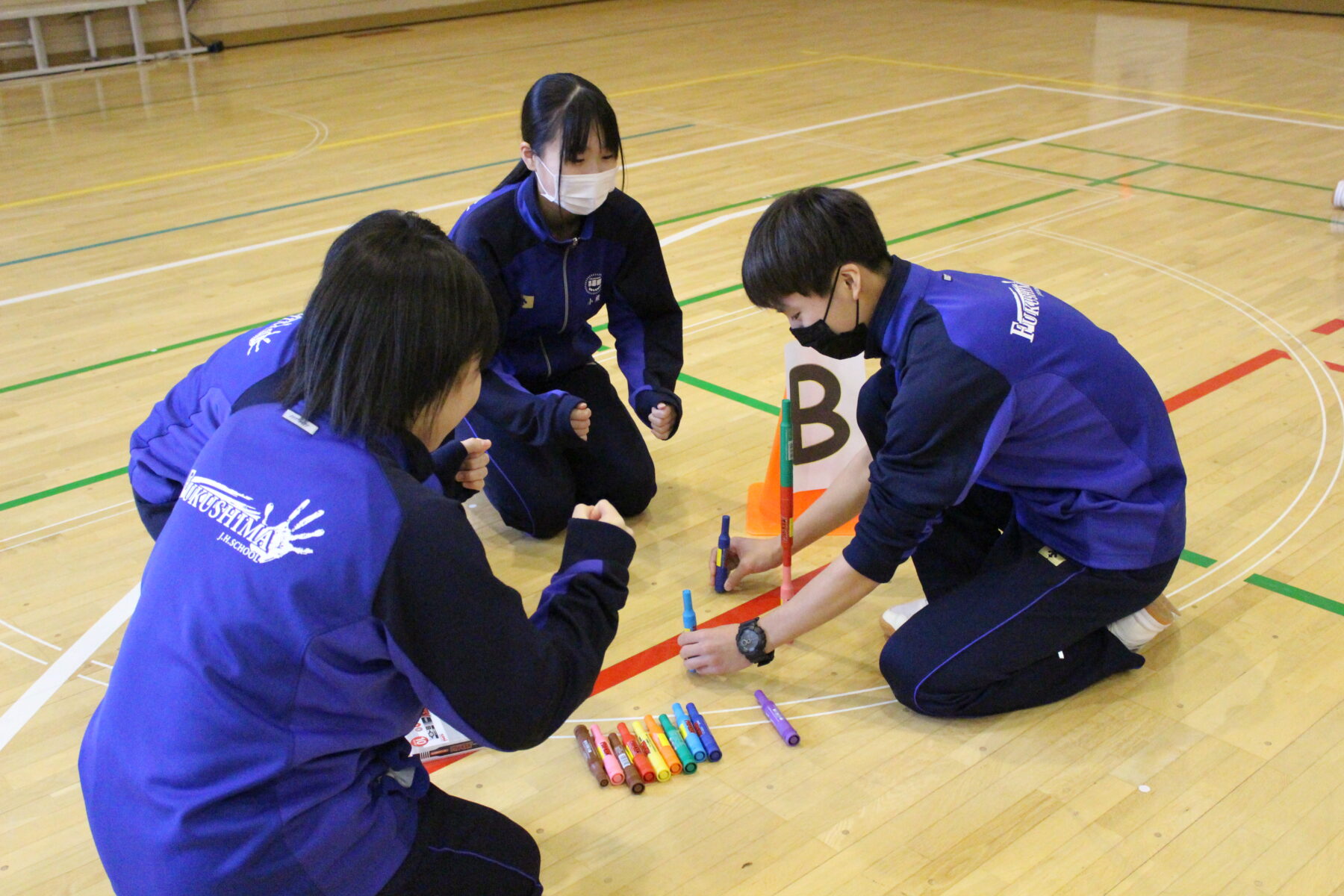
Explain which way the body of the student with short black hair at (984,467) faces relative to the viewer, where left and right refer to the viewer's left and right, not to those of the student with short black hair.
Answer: facing to the left of the viewer

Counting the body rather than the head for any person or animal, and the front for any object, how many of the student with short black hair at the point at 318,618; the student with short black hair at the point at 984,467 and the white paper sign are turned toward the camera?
1

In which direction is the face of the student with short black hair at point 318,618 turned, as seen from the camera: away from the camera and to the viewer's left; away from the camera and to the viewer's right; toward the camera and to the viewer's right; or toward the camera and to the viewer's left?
away from the camera and to the viewer's right

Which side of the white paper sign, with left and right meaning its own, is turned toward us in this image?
front

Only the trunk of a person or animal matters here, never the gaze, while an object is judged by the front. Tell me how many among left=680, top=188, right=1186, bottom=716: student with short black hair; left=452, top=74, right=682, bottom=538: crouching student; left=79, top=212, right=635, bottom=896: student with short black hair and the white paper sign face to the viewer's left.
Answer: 1

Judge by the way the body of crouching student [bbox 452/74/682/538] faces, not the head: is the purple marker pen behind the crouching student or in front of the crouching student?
in front

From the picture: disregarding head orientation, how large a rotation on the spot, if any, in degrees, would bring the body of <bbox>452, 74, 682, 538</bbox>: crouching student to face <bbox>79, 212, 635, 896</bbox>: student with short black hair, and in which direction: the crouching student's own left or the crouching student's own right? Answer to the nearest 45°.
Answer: approximately 45° to the crouching student's own right

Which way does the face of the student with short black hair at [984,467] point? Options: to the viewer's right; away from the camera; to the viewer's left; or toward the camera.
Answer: to the viewer's left

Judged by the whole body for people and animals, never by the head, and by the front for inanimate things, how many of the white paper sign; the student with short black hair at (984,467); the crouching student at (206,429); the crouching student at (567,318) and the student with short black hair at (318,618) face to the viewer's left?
1

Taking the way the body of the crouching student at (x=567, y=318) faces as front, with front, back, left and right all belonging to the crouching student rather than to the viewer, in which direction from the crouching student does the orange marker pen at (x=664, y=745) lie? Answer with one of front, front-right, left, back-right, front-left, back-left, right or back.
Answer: front-right

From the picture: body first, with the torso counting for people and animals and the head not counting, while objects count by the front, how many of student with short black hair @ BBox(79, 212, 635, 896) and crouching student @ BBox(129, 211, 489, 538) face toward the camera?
0

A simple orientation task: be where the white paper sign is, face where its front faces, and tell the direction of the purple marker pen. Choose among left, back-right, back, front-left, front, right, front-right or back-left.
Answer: front

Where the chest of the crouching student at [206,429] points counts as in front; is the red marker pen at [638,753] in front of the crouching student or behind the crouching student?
in front

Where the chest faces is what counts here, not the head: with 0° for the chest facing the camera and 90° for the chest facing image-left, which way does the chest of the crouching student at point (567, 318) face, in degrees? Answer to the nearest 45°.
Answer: approximately 315°

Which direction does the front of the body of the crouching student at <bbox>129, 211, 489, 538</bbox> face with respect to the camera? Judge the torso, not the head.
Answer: to the viewer's right
